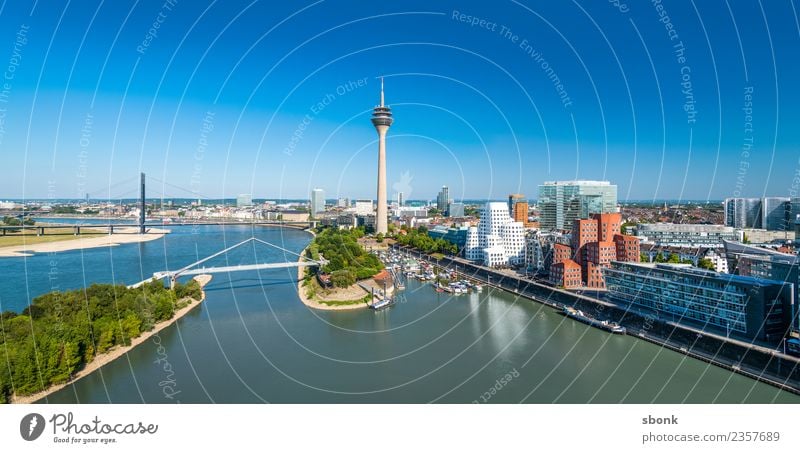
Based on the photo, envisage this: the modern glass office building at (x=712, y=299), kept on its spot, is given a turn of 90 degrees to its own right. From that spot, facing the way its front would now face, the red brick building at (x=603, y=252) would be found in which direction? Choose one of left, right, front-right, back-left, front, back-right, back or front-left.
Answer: front

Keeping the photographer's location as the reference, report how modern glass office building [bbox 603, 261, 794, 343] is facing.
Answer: facing the viewer and to the left of the viewer

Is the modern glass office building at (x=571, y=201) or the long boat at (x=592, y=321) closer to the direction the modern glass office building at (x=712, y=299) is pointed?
the long boat

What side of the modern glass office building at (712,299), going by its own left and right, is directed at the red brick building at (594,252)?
right

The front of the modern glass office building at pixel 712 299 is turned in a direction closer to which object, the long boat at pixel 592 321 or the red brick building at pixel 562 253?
the long boat

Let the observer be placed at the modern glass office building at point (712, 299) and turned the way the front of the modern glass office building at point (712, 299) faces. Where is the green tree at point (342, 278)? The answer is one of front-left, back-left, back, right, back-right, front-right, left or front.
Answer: front-right

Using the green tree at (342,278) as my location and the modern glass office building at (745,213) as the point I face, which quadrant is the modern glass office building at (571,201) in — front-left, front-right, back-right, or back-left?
front-left

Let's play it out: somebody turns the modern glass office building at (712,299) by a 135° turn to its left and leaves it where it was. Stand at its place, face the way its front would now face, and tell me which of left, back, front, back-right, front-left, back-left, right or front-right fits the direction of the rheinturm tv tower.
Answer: back-left

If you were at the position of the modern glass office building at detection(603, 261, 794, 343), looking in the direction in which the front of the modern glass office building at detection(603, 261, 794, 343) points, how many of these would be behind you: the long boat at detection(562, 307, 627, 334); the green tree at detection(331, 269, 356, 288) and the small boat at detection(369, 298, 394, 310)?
0

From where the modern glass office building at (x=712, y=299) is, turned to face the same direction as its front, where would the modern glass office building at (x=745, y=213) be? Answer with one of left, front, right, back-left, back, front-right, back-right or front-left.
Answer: back-right

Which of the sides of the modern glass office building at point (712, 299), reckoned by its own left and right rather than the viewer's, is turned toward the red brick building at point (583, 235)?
right

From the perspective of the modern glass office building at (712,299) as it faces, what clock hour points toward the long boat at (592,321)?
The long boat is roughly at 2 o'clock from the modern glass office building.

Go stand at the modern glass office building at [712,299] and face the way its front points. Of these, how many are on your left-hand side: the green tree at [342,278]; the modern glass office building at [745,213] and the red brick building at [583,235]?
0

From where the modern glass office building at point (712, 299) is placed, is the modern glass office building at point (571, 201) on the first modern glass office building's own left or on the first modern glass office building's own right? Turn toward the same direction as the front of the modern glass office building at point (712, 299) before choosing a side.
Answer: on the first modern glass office building's own right

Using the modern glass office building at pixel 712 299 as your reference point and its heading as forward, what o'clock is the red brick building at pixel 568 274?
The red brick building is roughly at 3 o'clock from the modern glass office building.
